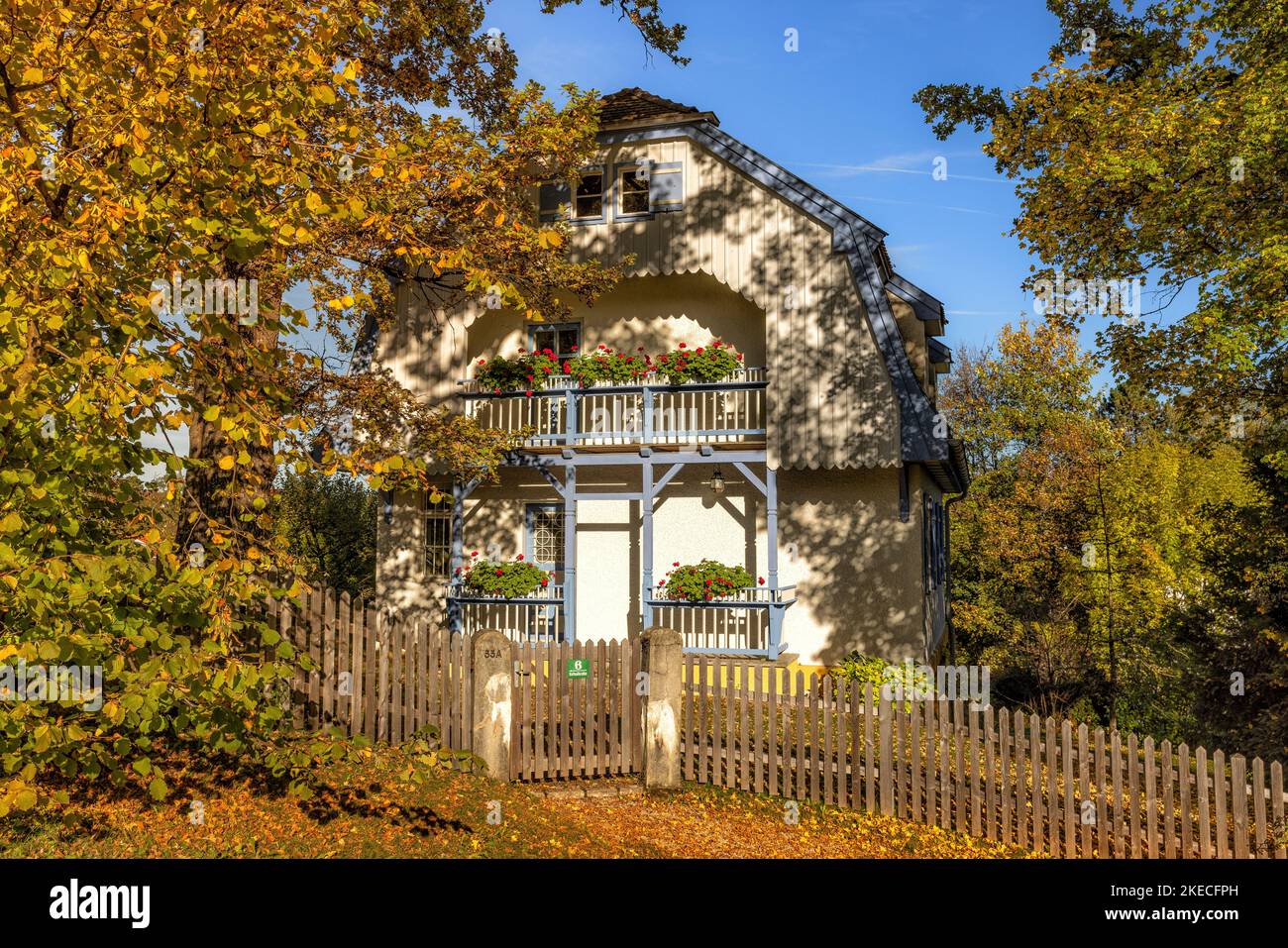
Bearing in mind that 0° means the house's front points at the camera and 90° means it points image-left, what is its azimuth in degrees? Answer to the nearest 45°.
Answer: approximately 0°

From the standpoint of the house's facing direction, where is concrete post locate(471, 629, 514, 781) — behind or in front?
in front

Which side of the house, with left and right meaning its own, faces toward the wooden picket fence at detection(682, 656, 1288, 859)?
front

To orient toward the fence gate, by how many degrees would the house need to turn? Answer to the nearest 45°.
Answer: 0° — it already faces it
